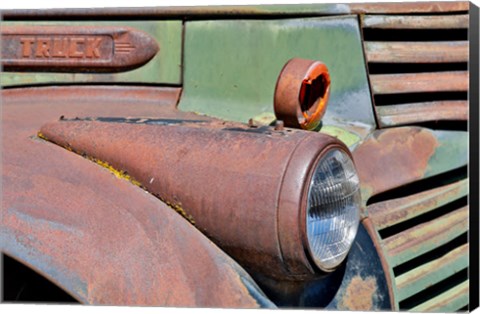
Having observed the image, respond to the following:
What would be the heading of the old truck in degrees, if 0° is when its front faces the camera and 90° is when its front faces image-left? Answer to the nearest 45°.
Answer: approximately 315°
